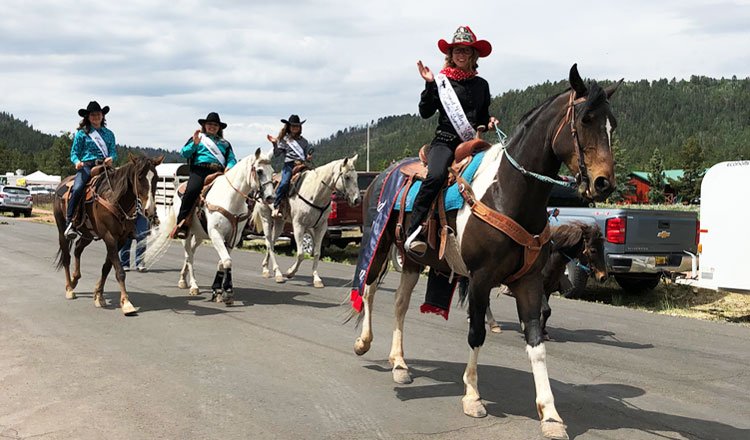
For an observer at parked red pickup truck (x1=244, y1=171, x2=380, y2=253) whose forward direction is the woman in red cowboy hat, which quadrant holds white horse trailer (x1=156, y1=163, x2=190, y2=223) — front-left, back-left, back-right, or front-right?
back-right

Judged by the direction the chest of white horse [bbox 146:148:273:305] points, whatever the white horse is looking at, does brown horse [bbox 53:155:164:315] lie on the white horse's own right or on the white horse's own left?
on the white horse's own right

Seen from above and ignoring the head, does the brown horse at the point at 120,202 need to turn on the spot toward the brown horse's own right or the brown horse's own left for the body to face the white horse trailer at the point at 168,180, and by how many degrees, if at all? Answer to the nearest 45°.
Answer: approximately 135° to the brown horse's own left

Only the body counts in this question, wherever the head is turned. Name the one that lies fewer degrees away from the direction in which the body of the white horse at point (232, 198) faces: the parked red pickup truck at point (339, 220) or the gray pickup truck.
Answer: the gray pickup truck

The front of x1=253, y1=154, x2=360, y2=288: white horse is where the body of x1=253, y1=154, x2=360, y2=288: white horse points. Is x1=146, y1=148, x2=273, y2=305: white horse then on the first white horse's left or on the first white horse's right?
on the first white horse's right
